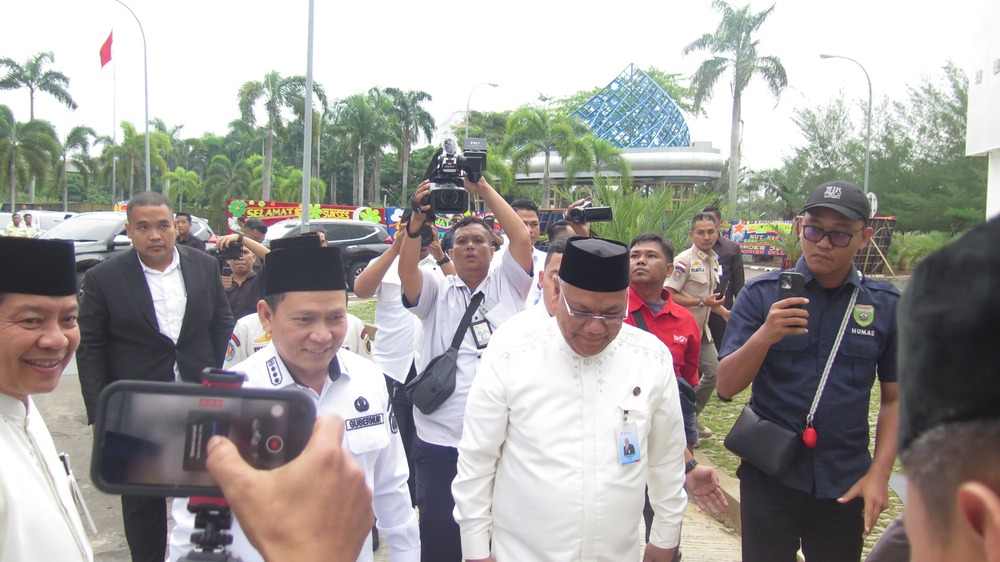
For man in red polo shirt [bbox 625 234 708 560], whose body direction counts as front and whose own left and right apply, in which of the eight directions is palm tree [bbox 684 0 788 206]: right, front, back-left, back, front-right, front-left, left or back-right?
back-right

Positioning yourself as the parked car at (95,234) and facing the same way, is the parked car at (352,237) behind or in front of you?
behind

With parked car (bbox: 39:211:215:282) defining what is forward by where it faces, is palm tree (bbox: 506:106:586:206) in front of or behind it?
behind

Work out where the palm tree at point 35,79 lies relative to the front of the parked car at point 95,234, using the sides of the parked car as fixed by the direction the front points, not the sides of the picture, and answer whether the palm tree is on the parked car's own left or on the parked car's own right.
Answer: on the parked car's own right

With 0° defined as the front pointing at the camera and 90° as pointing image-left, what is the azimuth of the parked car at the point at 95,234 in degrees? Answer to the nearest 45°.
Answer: approximately 45°

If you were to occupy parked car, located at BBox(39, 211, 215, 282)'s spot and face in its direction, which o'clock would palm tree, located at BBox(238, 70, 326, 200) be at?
The palm tree is roughly at 5 o'clock from the parked car.

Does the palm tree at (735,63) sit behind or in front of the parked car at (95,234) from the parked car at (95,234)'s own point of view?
behind

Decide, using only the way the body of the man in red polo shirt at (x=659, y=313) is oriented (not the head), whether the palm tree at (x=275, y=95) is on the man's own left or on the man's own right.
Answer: on the man's own right

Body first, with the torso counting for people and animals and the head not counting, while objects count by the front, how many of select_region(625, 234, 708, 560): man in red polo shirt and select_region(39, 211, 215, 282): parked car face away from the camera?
0
